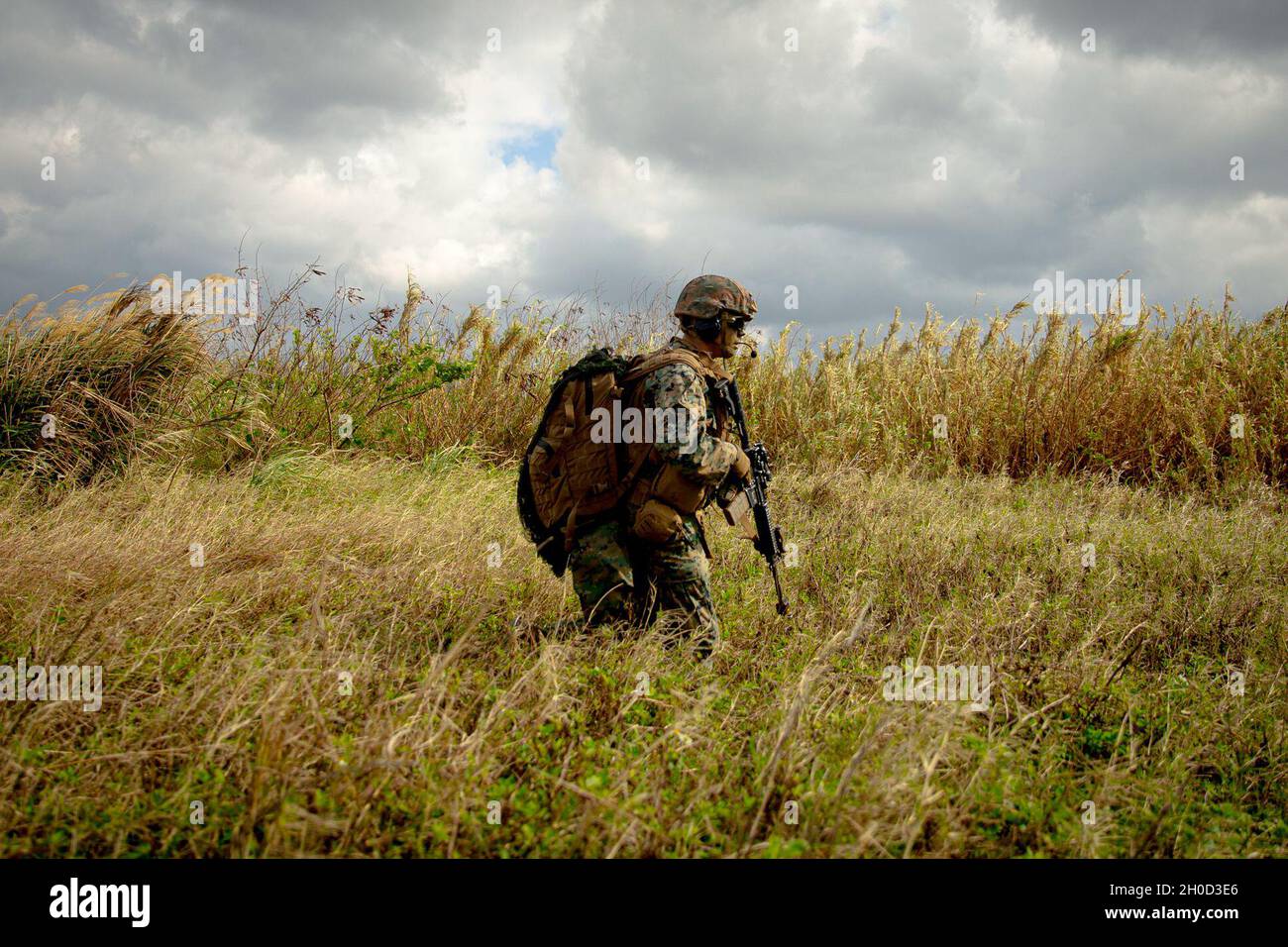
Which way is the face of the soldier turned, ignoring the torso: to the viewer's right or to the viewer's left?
to the viewer's right

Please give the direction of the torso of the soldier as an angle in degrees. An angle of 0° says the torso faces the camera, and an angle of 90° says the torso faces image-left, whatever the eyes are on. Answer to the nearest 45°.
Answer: approximately 270°
